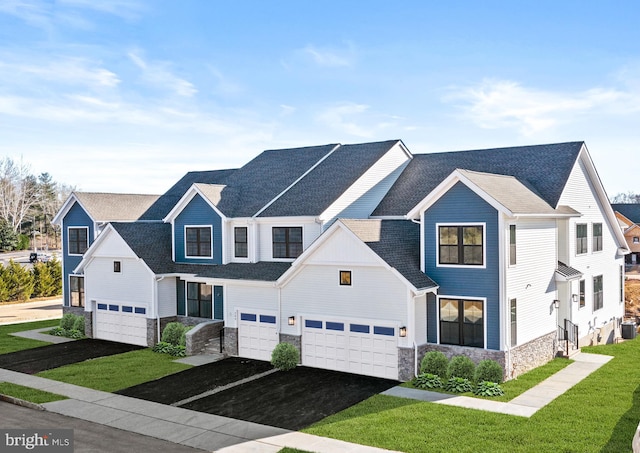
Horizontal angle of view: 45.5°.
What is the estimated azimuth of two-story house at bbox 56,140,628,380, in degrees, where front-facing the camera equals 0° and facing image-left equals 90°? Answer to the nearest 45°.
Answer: approximately 45°

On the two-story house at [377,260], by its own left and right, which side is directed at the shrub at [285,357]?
front

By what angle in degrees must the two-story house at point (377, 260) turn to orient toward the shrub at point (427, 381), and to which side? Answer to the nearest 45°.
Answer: approximately 45° to its left

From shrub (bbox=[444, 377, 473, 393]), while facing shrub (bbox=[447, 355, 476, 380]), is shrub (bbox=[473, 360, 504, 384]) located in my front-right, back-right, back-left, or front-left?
front-right

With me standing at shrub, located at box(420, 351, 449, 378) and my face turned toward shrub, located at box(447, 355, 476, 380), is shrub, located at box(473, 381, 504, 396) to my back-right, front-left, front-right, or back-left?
front-right

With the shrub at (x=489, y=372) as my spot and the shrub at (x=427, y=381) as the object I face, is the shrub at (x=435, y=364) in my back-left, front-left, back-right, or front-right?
front-right

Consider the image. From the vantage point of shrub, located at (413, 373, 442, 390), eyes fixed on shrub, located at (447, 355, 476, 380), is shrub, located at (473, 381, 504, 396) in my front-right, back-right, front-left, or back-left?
front-right

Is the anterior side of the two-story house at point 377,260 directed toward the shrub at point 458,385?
no
